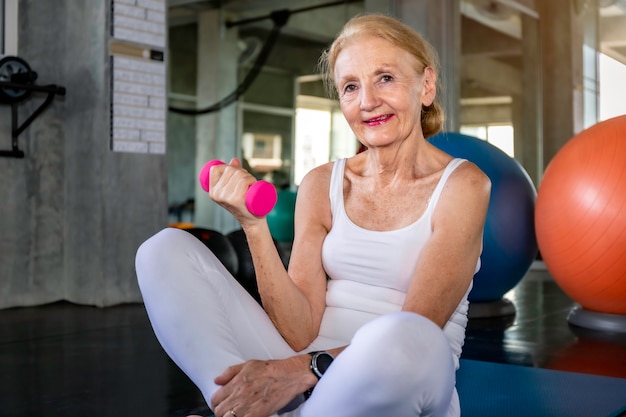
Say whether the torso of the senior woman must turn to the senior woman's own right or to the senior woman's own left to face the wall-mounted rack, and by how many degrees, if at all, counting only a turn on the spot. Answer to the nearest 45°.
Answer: approximately 90° to the senior woman's own right

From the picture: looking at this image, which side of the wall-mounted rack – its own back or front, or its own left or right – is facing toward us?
right

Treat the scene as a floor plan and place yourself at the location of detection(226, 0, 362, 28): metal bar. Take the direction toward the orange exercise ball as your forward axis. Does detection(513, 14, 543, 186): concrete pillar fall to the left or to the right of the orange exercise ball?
left

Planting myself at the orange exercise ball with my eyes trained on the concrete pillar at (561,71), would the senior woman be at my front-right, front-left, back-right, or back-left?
back-left

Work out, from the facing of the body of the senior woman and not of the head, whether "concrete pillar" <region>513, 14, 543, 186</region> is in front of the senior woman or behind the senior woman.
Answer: behind

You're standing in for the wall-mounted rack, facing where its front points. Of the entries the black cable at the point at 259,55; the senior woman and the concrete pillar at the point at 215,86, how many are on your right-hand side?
1

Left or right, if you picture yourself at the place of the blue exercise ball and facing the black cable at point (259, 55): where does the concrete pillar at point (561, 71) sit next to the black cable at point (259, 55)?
right

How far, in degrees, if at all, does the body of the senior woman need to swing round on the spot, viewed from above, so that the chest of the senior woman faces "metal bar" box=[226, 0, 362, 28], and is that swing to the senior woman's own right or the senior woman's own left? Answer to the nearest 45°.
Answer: approximately 135° to the senior woman's own right

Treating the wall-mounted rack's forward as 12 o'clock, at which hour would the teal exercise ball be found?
The teal exercise ball is roughly at 10 o'clock from the wall-mounted rack.

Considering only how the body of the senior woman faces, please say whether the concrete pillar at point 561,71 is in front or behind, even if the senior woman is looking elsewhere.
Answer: behind

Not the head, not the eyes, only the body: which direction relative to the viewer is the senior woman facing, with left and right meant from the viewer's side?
facing the viewer and to the left of the viewer
